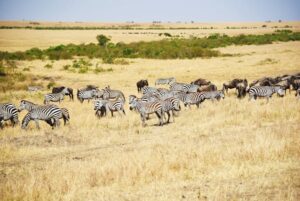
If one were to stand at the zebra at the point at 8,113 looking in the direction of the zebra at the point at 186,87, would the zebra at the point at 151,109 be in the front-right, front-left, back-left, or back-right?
front-right

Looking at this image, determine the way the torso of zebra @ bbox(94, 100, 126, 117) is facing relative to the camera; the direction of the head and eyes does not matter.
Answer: to the viewer's left

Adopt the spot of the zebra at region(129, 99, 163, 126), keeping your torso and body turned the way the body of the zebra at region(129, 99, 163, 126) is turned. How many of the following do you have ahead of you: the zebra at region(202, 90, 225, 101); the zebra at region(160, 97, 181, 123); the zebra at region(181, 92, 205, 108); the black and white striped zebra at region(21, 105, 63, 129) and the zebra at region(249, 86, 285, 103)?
1

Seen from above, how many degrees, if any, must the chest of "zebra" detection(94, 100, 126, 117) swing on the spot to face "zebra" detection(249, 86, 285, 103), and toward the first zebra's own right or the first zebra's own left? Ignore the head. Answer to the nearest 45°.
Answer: approximately 180°

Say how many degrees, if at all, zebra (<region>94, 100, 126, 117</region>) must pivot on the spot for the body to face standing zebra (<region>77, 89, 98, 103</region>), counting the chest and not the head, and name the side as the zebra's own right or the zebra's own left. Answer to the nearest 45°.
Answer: approximately 90° to the zebra's own right

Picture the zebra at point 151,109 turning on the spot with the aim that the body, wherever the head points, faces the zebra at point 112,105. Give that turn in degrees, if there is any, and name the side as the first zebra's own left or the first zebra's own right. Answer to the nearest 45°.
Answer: approximately 45° to the first zebra's own right

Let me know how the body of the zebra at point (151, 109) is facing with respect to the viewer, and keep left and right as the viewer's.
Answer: facing to the left of the viewer

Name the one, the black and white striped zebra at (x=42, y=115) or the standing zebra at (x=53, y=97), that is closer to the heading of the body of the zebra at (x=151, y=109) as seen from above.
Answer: the black and white striped zebra

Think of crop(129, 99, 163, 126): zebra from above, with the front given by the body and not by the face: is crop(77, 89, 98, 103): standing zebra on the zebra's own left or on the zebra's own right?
on the zebra's own right

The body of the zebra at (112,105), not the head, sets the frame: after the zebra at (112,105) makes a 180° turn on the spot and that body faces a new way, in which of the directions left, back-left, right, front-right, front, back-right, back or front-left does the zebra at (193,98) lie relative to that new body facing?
front

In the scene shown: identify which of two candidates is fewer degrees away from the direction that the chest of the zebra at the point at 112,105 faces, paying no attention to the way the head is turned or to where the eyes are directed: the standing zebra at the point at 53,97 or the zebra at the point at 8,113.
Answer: the zebra
